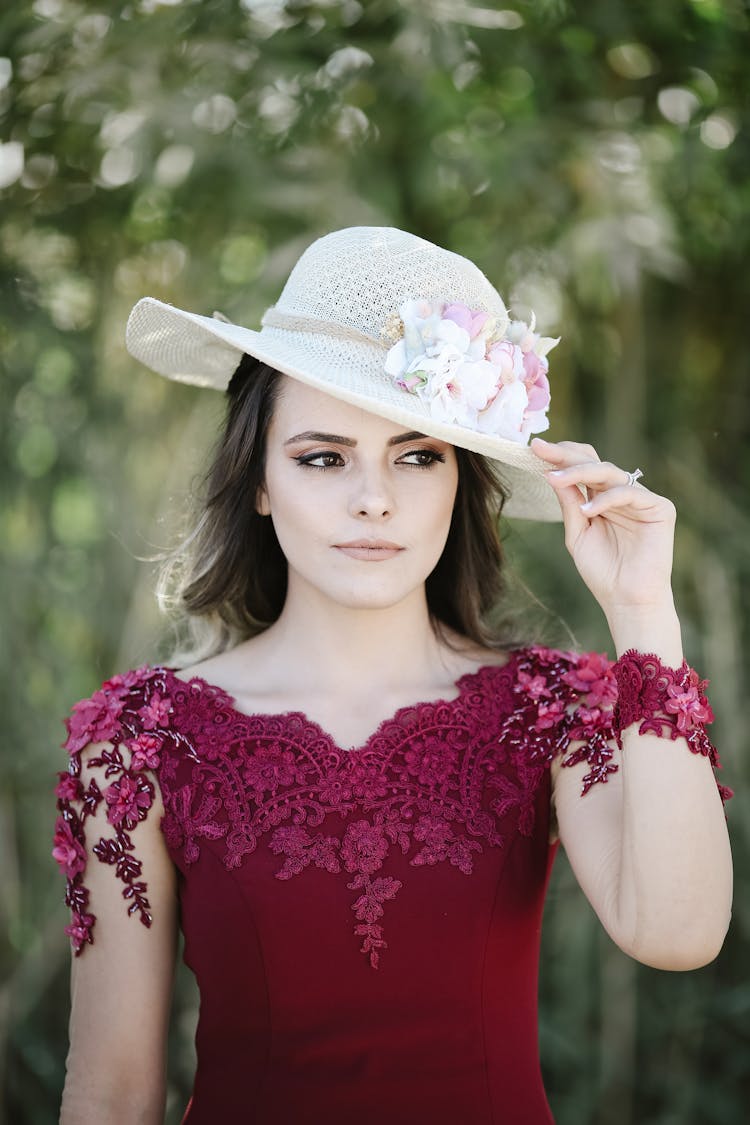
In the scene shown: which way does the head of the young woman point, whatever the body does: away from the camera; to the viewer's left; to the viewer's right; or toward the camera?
toward the camera

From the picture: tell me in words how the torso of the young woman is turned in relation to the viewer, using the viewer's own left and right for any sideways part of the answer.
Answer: facing the viewer
